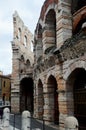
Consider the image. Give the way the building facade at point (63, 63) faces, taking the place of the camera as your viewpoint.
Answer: facing the viewer and to the left of the viewer
